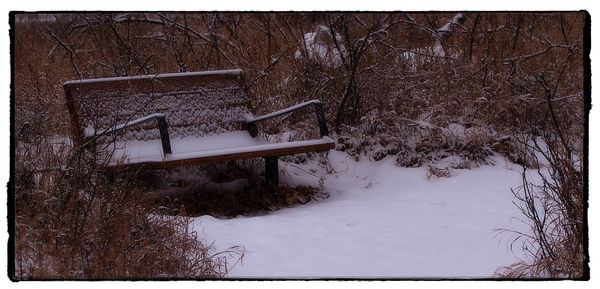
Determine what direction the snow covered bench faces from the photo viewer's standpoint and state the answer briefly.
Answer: facing the viewer and to the right of the viewer
